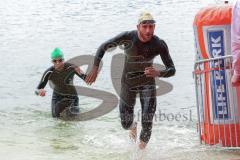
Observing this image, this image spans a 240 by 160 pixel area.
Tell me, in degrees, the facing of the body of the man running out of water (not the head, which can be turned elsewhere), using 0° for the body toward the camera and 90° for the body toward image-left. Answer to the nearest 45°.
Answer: approximately 0°

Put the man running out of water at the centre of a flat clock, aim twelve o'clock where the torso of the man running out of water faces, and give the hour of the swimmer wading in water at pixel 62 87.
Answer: The swimmer wading in water is roughly at 5 o'clock from the man running out of water.
